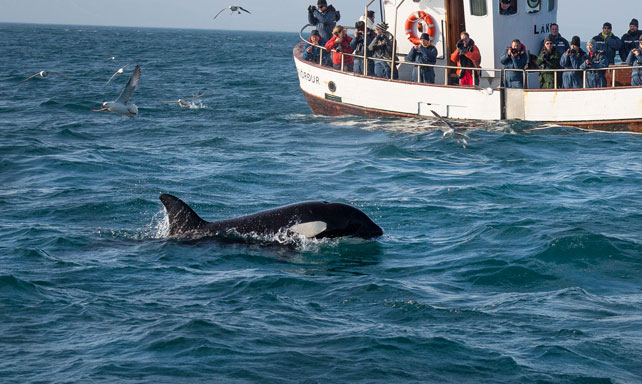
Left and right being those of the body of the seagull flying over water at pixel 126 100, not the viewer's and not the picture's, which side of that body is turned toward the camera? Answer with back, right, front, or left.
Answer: left

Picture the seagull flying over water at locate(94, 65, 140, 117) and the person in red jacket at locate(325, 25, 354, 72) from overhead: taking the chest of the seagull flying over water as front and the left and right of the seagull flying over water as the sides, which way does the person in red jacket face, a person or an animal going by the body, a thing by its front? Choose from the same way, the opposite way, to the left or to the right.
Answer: to the left

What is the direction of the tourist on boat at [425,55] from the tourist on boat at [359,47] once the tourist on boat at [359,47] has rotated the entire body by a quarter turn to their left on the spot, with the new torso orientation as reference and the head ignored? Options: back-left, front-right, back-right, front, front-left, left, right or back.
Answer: front

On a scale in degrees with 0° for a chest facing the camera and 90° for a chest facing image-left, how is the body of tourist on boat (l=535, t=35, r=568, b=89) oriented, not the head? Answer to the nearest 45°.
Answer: approximately 0°

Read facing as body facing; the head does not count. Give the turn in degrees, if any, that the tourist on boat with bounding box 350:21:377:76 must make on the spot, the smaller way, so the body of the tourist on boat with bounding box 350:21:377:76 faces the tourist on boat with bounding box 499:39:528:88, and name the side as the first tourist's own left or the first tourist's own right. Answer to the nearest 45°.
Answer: approximately 90° to the first tourist's own left

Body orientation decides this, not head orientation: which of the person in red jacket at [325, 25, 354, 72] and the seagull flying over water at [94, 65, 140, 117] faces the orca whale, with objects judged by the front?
the person in red jacket

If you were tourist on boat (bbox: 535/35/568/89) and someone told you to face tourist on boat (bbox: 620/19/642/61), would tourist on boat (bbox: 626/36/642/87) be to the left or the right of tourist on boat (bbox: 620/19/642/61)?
right

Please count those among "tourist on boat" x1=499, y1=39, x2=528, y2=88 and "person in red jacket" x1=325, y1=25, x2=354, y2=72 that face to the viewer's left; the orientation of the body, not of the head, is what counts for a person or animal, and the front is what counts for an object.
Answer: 0
